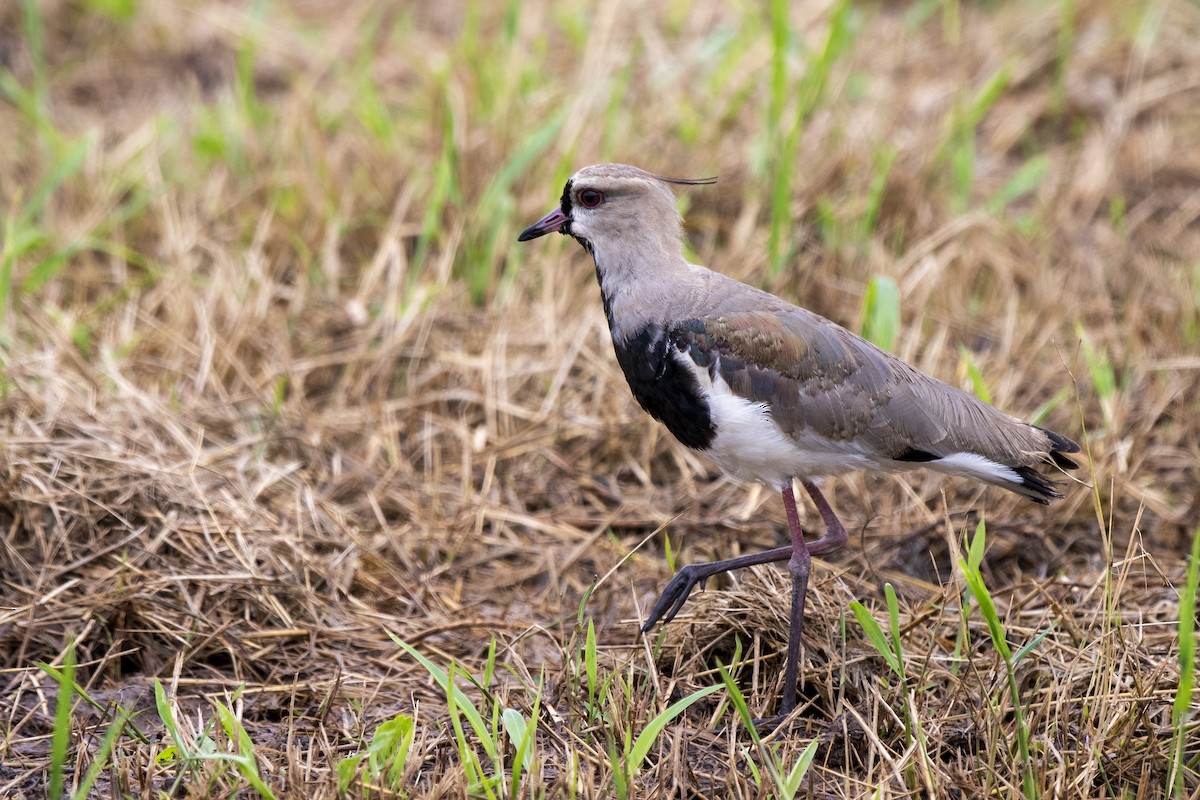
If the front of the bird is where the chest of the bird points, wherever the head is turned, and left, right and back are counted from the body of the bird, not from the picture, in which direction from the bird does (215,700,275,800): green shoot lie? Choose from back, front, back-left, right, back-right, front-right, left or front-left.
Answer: front-left

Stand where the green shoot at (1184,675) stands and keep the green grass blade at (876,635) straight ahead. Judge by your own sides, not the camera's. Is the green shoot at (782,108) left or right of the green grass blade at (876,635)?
right

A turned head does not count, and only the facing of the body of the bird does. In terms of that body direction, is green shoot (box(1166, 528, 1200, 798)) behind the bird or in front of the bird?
behind

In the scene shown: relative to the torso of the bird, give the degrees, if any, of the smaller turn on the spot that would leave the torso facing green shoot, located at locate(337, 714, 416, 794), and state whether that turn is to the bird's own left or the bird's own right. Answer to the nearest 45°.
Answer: approximately 45° to the bird's own left

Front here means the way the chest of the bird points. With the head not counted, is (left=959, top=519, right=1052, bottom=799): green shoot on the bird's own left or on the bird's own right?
on the bird's own left

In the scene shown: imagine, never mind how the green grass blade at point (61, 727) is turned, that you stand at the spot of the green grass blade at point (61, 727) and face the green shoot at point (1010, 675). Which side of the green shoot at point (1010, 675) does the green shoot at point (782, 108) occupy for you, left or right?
left

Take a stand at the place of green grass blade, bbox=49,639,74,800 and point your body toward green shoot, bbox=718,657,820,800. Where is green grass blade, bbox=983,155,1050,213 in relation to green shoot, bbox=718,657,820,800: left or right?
left

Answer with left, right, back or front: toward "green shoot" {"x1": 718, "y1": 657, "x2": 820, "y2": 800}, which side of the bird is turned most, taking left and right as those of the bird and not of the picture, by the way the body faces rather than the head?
left

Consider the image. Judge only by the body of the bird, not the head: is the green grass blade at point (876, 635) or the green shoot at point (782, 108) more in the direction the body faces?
the green shoot

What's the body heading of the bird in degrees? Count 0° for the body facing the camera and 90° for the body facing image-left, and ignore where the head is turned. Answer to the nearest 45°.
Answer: approximately 90°
